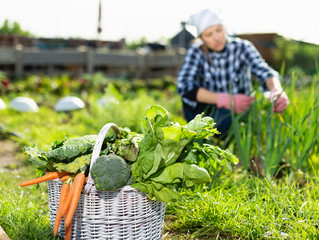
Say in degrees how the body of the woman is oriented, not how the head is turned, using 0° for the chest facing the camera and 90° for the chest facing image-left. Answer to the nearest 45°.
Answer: approximately 315°

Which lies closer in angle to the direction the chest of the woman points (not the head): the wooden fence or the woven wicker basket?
the woven wicker basket

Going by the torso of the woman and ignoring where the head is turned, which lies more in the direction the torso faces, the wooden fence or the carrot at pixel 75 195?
the carrot

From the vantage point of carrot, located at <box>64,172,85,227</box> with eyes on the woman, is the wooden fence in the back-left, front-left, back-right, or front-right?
front-left

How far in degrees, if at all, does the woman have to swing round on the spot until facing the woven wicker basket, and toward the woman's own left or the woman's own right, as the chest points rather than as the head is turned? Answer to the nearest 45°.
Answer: approximately 45° to the woman's own right

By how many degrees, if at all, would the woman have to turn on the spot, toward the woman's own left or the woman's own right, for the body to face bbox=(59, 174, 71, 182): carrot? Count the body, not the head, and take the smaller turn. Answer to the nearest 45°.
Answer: approximately 45° to the woman's own right

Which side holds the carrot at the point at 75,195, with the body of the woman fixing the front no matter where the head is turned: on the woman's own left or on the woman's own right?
on the woman's own right

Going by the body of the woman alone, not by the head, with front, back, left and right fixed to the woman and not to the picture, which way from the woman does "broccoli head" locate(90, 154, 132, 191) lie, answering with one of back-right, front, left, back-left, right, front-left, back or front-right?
front-right

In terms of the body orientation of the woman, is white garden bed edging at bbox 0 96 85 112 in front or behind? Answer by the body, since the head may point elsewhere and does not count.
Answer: behind

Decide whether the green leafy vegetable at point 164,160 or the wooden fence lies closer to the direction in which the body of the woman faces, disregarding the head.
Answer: the green leafy vegetable
